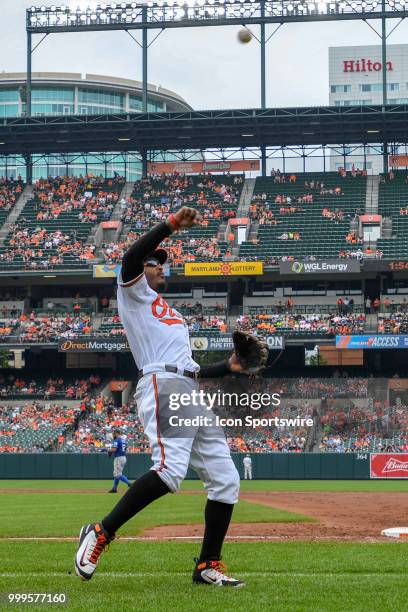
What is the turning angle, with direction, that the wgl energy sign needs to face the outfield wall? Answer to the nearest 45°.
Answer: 0° — it already faces it

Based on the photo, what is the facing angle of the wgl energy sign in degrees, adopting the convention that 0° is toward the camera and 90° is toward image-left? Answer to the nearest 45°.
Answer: approximately 0°

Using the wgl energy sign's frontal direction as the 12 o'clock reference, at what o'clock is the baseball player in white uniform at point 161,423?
The baseball player in white uniform is roughly at 12 o'clock from the wgl energy sign.
